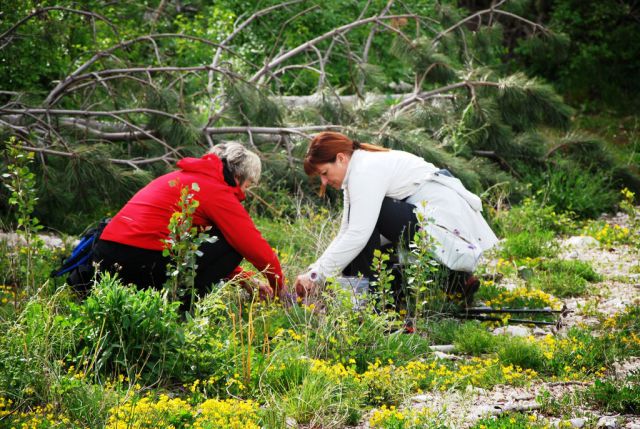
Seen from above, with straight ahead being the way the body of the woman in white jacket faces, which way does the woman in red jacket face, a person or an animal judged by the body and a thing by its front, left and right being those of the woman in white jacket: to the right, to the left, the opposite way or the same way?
the opposite way

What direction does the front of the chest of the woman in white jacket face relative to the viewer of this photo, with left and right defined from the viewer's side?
facing to the left of the viewer

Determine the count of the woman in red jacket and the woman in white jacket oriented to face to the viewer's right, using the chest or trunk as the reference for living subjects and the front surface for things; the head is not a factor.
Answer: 1

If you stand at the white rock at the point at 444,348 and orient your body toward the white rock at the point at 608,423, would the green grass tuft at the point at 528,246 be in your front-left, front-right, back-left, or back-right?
back-left

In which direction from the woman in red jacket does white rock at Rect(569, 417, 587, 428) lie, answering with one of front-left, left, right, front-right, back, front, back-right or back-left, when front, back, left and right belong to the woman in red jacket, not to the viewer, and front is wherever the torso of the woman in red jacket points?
front-right

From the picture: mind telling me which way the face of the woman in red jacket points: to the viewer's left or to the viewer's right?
to the viewer's right

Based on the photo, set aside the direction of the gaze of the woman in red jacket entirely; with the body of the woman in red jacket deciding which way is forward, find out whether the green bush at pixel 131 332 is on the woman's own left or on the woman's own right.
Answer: on the woman's own right

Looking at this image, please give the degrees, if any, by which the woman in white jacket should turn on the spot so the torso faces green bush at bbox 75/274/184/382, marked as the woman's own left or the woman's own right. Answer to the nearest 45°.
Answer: approximately 45° to the woman's own left

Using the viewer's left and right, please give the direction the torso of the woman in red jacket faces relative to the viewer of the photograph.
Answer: facing to the right of the viewer

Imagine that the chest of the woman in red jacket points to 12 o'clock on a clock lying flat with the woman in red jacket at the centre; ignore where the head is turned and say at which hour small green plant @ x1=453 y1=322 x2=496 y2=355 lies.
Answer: The small green plant is roughly at 1 o'clock from the woman in red jacket.

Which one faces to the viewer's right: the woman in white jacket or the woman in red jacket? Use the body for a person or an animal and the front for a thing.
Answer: the woman in red jacket

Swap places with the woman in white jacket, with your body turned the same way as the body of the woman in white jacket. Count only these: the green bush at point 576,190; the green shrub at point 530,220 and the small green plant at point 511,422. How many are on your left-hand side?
1

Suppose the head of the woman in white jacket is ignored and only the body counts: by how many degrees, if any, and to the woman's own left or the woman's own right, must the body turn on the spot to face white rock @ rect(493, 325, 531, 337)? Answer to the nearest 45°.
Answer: approximately 135° to the woman's own left

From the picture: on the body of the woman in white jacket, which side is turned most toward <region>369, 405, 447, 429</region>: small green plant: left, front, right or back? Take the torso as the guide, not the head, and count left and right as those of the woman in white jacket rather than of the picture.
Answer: left
